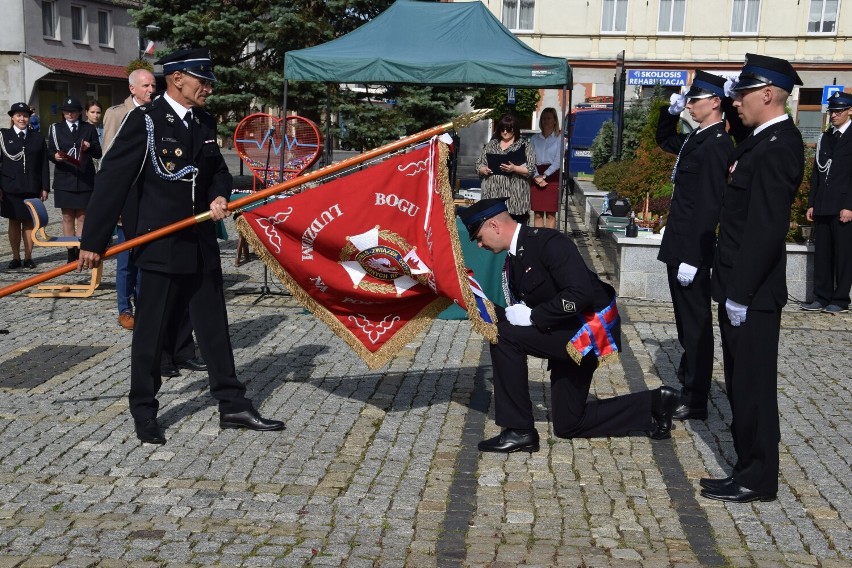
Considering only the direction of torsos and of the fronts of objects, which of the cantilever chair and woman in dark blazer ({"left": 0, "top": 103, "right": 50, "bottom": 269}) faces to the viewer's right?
the cantilever chair

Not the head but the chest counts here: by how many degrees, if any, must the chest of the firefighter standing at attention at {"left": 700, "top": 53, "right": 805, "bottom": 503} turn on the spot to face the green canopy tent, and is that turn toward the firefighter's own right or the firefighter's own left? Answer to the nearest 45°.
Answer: approximately 45° to the firefighter's own right

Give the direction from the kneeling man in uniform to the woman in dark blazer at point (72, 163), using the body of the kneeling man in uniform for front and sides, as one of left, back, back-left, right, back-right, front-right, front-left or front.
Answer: front-right

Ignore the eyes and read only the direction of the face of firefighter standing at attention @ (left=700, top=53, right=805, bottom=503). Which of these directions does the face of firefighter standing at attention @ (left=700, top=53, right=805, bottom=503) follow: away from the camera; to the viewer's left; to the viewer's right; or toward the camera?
to the viewer's left

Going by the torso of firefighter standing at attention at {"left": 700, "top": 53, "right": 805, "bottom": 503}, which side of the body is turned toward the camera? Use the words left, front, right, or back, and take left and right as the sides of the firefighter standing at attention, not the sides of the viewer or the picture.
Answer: left

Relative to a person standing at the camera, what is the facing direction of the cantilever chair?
facing to the right of the viewer

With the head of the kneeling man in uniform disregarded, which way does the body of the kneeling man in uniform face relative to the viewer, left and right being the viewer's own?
facing to the left of the viewer

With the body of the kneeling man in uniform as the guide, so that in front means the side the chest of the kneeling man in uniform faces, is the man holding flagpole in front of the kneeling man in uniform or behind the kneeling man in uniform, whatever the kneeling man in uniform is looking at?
in front

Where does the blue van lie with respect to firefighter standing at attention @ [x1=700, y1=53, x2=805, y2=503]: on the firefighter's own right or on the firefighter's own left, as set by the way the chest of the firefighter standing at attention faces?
on the firefighter's own right

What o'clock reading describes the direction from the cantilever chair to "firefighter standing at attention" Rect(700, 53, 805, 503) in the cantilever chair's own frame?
The firefighter standing at attention is roughly at 2 o'clock from the cantilever chair.
